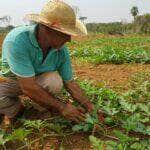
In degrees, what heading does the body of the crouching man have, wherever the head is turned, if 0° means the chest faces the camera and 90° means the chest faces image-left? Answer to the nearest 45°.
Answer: approximately 315°

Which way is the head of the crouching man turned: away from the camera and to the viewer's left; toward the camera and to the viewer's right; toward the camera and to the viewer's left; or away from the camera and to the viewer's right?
toward the camera and to the viewer's right
